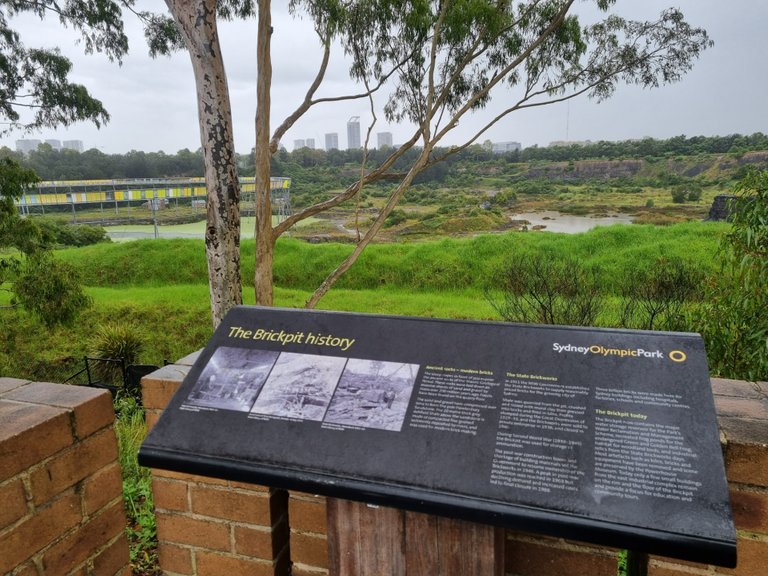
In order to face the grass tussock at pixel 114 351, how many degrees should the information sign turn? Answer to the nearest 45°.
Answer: approximately 135° to its right

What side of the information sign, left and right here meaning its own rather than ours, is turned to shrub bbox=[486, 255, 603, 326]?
back

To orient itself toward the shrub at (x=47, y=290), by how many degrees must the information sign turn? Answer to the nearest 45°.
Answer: approximately 135° to its right

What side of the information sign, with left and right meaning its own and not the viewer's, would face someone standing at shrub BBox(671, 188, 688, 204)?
back

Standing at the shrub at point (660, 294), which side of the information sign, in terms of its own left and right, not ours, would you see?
back

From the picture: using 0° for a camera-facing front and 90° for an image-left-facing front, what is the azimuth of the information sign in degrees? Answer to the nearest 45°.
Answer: approximately 0°

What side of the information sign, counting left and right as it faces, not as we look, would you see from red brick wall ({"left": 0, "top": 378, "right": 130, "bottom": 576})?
right
